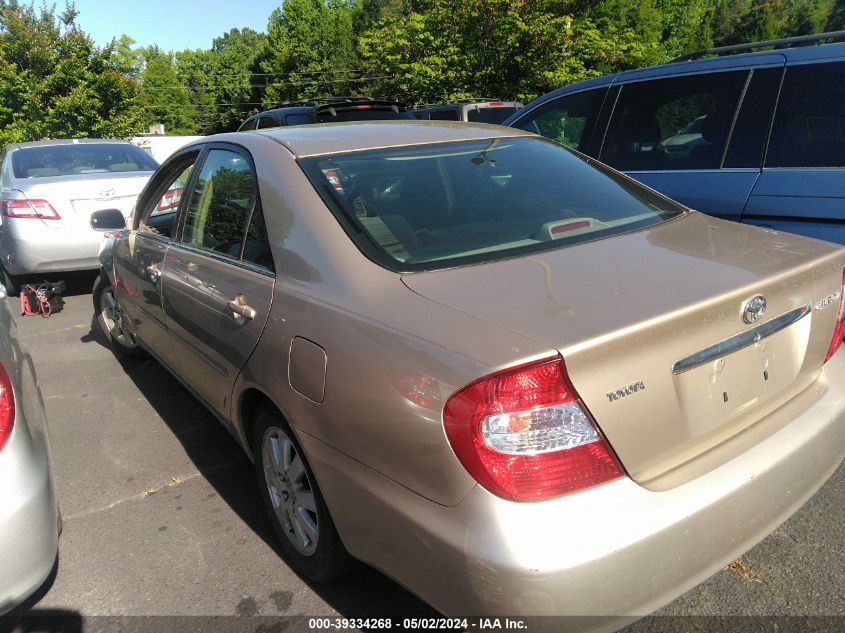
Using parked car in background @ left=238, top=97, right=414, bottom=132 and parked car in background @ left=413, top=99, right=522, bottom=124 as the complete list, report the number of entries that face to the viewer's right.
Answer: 0

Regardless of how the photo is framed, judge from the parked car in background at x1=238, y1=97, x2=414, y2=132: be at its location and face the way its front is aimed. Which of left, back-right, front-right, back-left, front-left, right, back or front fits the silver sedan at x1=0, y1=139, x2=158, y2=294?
left

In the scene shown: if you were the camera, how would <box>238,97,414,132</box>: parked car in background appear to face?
facing away from the viewer and to the left of the viewer

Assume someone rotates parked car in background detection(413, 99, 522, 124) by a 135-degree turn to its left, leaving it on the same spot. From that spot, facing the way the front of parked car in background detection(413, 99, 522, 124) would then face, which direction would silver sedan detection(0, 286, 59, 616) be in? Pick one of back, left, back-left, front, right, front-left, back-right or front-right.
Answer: front

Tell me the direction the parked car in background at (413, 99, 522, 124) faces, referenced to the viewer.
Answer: facing away from the viewer and to the left of the viewer
